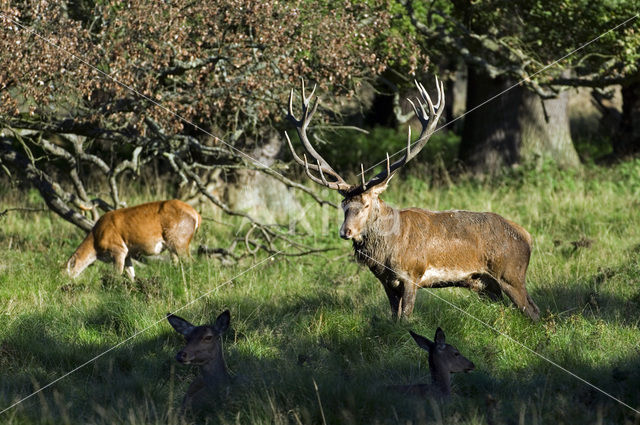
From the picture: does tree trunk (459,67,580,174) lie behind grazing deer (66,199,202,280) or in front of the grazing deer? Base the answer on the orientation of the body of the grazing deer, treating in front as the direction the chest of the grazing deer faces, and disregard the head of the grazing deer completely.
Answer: behind

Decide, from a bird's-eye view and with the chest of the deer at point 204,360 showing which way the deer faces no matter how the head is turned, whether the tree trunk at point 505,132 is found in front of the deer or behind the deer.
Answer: behind

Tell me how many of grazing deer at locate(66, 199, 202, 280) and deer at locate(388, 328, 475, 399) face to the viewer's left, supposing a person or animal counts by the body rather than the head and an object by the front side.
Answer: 1

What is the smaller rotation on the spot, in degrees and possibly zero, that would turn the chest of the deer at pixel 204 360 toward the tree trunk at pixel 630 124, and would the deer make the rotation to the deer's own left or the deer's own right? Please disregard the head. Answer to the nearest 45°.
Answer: approximately 180°

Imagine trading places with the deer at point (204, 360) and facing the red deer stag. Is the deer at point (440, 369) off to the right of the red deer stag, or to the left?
right

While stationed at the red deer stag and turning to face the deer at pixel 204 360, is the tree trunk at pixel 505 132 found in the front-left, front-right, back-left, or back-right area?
back-right

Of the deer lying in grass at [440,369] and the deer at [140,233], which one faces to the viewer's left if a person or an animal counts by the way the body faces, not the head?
the deer at [140,233]

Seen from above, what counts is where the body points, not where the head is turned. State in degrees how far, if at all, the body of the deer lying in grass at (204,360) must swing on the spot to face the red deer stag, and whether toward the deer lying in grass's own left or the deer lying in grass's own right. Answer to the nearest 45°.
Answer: approximately 180°

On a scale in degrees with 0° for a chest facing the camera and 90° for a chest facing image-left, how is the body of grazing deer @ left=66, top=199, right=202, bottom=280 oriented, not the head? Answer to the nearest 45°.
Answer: approximately 90°
